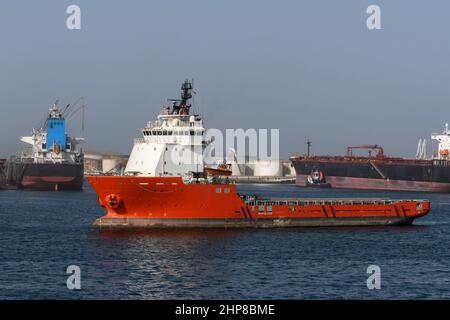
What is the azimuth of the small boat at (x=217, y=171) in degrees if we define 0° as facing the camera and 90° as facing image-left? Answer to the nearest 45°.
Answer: approximately 90°

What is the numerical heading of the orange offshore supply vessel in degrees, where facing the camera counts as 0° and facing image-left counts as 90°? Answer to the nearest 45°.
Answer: approximately 90°
